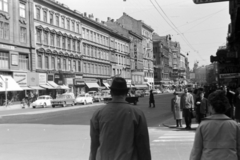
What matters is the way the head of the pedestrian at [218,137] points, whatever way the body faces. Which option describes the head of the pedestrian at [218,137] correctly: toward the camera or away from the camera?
away from the camera

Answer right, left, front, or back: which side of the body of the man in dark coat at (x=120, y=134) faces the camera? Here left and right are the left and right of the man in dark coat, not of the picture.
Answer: back

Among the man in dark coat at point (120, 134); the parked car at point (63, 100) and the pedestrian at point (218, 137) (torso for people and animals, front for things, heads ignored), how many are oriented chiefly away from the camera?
2

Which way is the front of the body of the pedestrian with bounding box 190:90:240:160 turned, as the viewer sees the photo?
away from the camera

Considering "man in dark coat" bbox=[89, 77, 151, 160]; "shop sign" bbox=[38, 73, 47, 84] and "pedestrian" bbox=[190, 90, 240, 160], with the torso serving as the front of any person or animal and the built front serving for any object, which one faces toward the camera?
the shop sign

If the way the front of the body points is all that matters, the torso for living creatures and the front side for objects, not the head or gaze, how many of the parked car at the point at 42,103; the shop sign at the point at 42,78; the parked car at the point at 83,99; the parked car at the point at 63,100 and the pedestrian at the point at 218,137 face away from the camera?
1

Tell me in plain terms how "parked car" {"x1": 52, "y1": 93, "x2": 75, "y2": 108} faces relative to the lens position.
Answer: facing the viewer and to the left of the viewer

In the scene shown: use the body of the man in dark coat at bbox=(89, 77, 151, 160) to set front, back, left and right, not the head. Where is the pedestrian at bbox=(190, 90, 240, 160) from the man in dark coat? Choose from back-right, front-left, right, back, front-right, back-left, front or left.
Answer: right

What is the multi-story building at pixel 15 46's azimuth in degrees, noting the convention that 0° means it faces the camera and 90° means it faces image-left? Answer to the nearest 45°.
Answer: approximately 315°

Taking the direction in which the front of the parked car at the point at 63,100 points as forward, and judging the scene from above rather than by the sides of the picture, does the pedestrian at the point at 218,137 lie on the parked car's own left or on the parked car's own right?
on the parked car's own left

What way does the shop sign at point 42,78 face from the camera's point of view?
toward the camera

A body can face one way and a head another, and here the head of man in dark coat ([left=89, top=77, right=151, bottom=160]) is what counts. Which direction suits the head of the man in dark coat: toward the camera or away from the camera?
away from the camera

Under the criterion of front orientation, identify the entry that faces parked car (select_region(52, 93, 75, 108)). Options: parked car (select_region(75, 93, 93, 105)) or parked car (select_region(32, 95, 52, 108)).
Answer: parked car (select_region(75, 93, 93, 105))

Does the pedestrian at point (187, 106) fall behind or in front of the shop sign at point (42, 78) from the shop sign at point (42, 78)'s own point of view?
in front

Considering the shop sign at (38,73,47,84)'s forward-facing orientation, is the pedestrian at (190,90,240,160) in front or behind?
in front

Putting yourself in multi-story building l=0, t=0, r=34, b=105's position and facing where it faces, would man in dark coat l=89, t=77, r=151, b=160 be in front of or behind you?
in front

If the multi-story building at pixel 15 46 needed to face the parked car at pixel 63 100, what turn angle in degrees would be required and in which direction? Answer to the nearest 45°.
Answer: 0° — it already faces it
